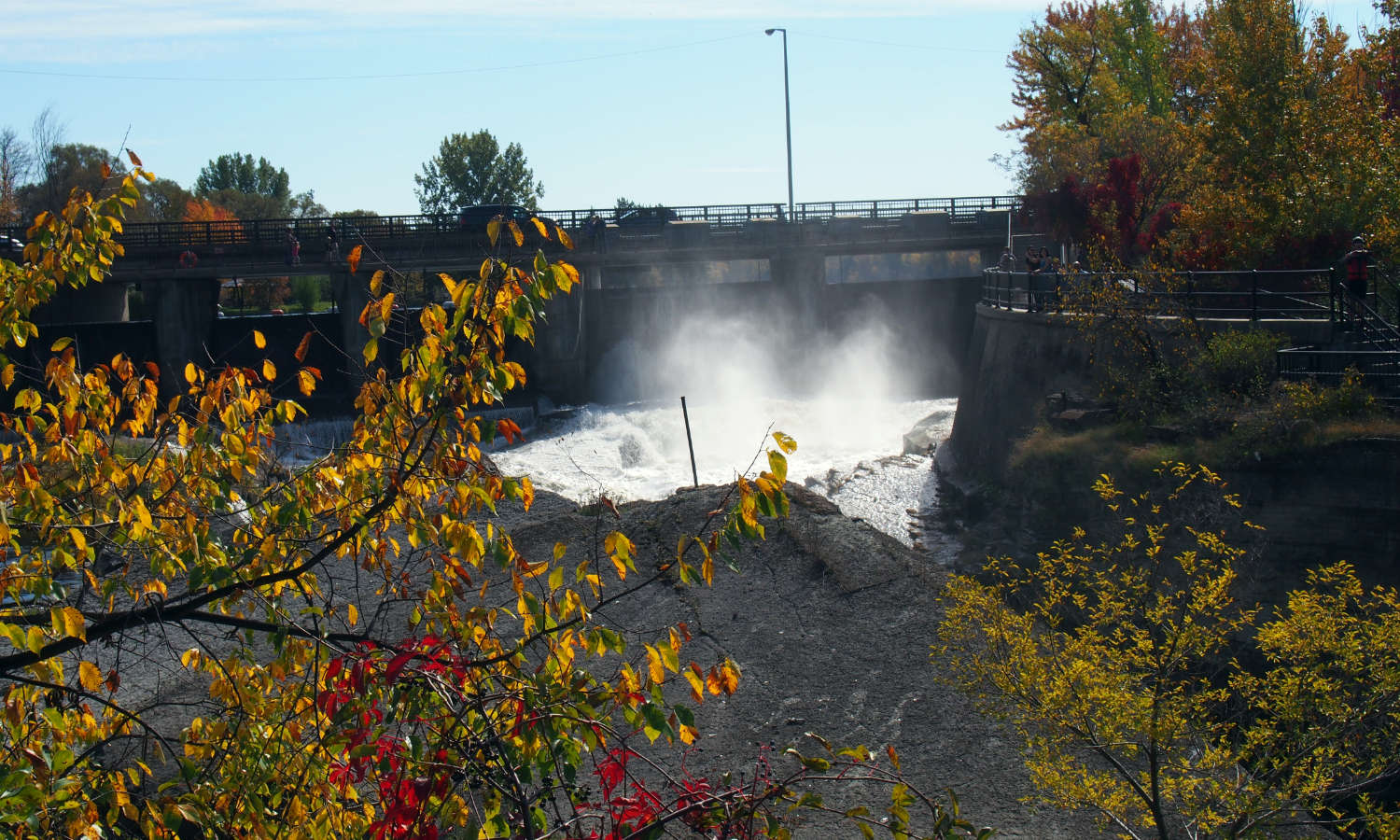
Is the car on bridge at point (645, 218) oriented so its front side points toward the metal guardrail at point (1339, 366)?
no

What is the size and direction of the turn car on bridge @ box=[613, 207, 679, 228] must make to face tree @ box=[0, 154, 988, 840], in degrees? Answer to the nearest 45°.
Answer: approximately 90° to its left

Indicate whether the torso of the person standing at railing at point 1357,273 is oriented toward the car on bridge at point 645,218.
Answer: no

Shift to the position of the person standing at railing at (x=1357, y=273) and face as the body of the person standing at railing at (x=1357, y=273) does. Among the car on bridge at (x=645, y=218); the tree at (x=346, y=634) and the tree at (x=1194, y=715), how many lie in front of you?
2

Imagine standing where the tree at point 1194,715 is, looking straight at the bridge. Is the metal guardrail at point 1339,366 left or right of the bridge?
right

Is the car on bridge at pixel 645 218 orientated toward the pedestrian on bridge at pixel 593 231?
no

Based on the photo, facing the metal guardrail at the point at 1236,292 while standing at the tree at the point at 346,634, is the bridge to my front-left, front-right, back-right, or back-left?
front-left

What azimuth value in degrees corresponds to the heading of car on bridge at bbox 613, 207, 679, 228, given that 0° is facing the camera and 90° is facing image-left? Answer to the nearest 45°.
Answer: approximately 90°
